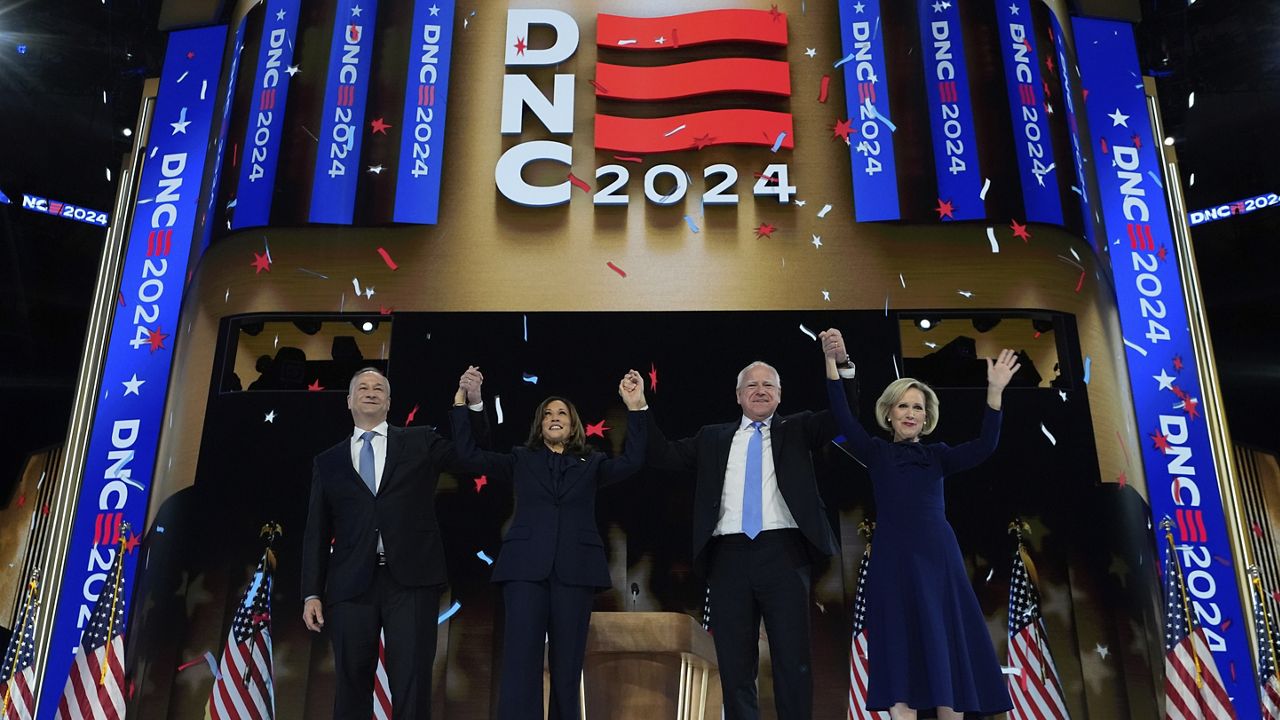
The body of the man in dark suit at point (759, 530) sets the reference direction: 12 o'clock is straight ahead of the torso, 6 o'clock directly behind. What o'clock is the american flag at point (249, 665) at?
The american flag is roughly at 4 o'clock from the man in dark suit.

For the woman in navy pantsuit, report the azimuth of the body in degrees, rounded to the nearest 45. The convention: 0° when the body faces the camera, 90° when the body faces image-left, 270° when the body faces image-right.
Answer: approximately 0°

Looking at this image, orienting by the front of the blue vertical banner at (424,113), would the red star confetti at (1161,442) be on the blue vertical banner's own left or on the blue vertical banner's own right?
on the blue vertical banner's own left
